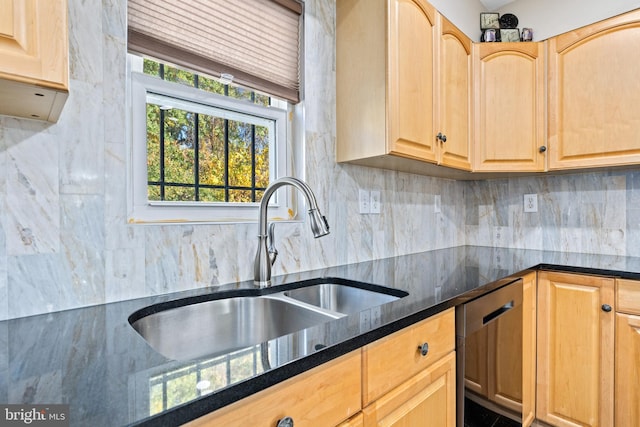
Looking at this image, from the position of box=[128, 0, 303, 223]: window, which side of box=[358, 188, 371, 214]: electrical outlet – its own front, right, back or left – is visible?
right

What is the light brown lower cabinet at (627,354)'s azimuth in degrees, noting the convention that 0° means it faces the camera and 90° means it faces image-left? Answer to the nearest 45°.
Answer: approximately 0°

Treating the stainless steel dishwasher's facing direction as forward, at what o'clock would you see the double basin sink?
The double basin sink is roughly at 3 o'clock from the stainless steel dishwasher.

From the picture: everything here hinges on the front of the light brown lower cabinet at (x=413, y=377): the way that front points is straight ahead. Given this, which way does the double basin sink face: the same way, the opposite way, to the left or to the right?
the same way

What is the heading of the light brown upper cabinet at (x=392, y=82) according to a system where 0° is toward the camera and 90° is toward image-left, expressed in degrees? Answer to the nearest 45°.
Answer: approximately 315°

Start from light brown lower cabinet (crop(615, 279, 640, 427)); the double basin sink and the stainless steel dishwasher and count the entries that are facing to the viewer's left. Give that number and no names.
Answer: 0

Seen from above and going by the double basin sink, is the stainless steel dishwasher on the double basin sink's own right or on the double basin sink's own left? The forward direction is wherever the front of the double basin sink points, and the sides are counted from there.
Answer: on the double basin sink's own left

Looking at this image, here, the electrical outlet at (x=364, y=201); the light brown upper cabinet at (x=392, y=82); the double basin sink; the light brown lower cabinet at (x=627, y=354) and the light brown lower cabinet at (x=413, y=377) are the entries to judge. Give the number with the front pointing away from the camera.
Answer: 0

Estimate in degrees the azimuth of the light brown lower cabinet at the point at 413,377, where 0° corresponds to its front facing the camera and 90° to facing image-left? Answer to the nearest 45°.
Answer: approximately 315°

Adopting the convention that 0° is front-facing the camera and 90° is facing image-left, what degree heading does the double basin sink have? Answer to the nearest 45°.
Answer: approximately 315°

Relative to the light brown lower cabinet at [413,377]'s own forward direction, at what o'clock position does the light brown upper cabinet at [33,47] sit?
The light brown upper cabinet is roughly at 3 o'clock from the light brown lower cabinet.

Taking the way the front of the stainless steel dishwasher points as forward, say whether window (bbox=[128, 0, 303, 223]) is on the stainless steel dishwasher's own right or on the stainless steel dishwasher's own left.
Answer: on the stainless steel dishwasher's own right

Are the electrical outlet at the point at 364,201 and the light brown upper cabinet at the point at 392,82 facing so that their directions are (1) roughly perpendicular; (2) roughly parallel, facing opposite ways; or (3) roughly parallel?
roughly parallel

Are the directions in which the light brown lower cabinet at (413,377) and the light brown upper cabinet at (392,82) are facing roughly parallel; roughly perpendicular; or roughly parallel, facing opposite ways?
roughly parallel

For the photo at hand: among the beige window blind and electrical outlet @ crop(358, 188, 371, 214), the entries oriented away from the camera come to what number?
0

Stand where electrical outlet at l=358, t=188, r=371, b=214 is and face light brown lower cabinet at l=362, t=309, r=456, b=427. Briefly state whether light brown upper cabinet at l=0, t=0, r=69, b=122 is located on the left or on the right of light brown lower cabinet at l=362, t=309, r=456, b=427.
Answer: right

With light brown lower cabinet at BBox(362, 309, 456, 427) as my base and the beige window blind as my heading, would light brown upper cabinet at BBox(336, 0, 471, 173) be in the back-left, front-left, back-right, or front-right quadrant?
front-right

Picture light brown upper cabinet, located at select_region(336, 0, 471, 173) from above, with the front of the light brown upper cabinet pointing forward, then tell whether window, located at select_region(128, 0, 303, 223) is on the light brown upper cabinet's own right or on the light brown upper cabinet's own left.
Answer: on the light brown upper cabinet's own right

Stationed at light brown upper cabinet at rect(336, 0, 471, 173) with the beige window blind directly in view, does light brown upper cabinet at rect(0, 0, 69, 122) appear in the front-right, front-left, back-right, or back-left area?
front-left
